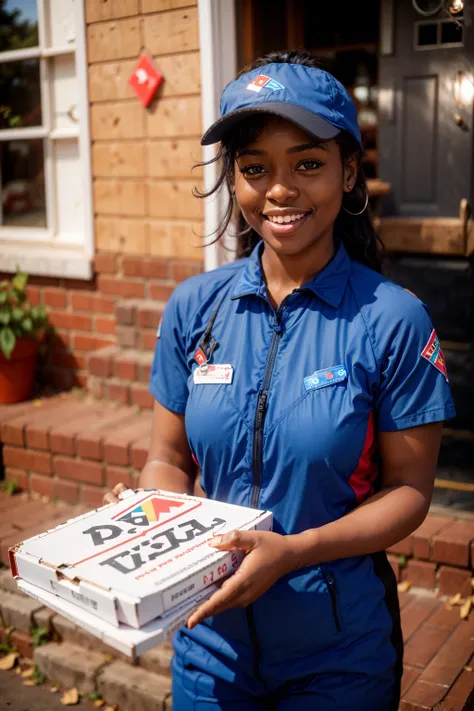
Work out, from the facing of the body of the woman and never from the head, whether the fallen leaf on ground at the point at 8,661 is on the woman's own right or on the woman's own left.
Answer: on the woman's own right

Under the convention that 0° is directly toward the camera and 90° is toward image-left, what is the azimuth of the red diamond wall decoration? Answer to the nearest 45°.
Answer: approximately 0°

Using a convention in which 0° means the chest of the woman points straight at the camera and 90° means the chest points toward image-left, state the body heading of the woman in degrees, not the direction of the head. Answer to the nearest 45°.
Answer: approximately 45°

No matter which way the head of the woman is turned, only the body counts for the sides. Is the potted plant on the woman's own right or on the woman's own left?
on the woman's own right

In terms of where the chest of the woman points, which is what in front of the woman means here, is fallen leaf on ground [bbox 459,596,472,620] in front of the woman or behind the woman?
behind

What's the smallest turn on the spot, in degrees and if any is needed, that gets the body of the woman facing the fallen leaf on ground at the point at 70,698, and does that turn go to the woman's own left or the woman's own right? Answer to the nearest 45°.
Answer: approximately 90° to the woman's own right
